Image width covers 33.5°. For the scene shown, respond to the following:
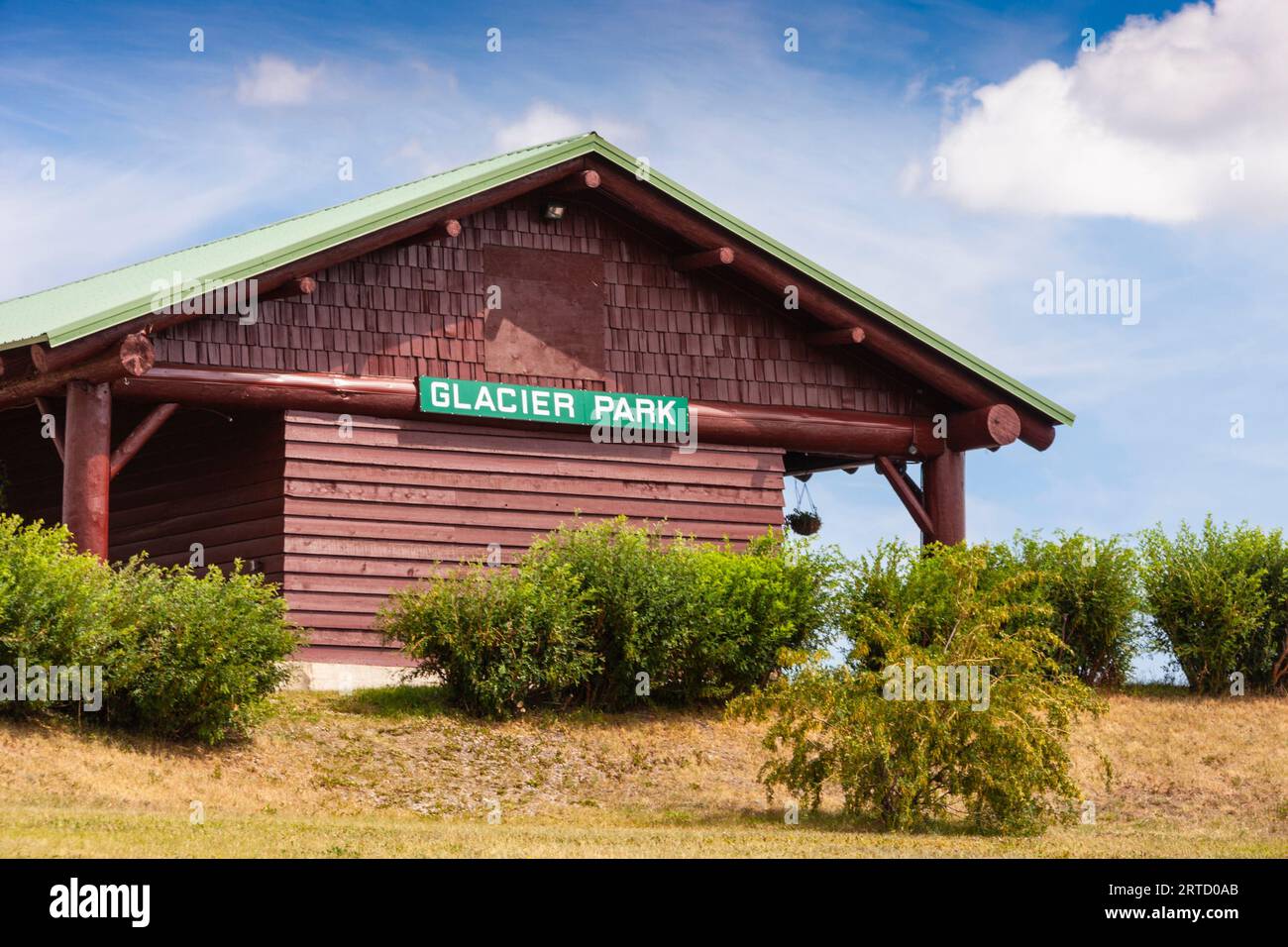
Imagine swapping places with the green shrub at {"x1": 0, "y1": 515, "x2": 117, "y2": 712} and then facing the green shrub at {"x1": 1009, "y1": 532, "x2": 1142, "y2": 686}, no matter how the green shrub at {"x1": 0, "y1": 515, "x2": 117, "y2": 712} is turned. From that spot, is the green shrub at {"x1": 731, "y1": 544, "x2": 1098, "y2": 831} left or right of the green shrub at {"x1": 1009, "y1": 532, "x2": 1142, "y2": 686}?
right

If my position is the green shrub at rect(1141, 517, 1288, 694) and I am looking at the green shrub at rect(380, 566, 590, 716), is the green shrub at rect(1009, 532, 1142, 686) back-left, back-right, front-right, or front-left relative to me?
front-right

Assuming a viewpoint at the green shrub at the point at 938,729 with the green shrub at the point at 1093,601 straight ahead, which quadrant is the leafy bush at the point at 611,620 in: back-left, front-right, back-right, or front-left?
front-left

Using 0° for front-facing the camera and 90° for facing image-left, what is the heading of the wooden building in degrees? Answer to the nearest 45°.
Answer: approximately 315°

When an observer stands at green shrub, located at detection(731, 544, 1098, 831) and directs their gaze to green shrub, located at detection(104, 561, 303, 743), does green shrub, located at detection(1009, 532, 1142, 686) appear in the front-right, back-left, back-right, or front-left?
back-right

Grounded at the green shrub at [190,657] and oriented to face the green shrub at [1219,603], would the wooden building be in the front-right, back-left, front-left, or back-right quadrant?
front-left

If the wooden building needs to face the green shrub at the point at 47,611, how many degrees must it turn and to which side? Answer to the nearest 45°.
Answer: approximately 90° to its right

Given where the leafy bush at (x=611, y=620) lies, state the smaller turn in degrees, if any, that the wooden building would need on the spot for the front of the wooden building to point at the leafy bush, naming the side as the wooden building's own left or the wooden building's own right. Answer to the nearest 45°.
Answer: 0° — it already faces it

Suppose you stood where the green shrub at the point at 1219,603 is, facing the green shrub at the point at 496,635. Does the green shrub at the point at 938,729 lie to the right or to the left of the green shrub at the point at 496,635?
left

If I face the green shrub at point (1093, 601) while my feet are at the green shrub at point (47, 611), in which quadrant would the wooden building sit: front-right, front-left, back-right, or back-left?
front-left
